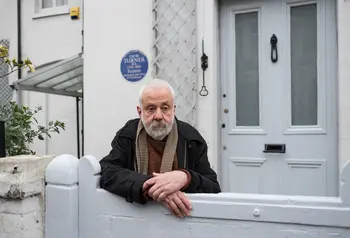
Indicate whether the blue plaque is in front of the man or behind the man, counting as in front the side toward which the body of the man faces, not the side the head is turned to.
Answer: behind

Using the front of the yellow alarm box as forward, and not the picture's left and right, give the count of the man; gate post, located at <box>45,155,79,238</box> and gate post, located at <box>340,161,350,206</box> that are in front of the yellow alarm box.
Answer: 3

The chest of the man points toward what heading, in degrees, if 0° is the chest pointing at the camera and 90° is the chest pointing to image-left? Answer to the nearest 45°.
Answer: approximately 0°

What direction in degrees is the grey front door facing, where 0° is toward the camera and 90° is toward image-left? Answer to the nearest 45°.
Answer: approximately 0°

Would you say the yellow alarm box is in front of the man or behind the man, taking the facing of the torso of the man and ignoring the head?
behind

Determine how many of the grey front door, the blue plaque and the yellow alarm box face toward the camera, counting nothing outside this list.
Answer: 3

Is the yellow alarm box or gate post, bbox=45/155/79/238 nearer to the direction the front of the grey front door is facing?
the gate post

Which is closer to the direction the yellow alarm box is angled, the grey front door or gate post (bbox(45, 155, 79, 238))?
the gate post

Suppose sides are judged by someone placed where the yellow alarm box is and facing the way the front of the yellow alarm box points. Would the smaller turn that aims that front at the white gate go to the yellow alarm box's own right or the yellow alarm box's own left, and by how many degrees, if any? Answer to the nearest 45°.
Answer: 0° — it already faces it

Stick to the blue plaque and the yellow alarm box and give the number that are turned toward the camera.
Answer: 2

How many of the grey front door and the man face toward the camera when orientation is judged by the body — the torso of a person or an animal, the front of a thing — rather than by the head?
2
